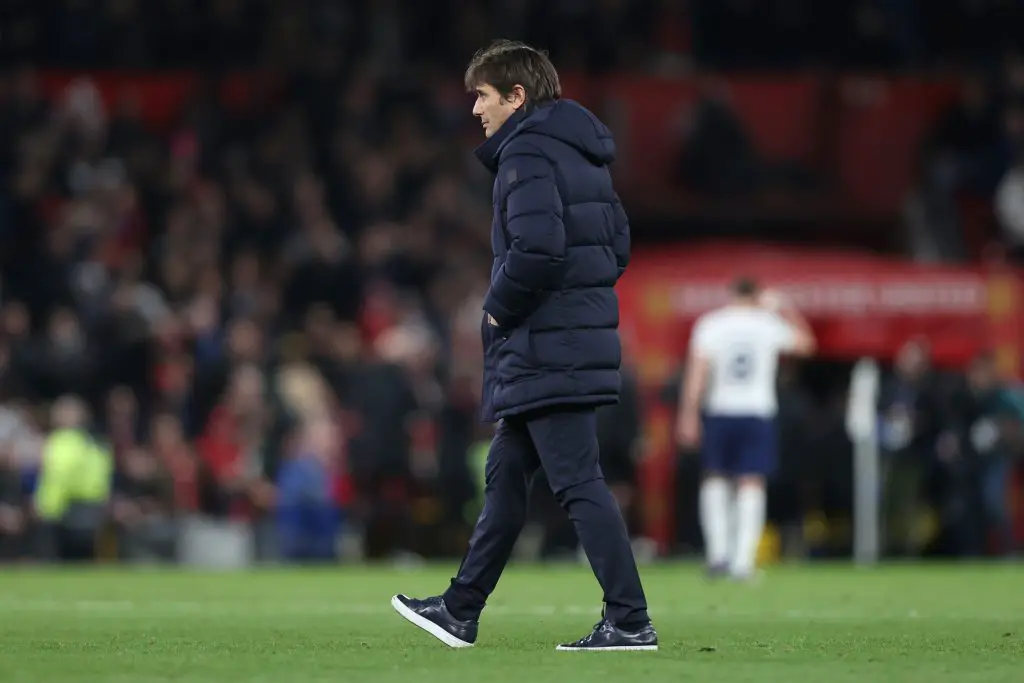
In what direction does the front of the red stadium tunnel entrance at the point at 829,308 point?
toward the camera

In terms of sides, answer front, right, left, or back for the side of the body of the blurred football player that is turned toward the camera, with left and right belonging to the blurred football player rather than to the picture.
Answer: back

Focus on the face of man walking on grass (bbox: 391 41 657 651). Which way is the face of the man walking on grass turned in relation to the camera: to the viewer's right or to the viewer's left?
to the viewer's left

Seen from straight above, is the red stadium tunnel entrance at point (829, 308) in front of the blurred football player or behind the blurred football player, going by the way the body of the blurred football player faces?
in front

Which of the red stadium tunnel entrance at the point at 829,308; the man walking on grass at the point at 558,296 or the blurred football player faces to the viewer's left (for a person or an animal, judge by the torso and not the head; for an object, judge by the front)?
the man walking on grass

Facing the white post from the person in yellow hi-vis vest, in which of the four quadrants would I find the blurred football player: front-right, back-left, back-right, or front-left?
front-right

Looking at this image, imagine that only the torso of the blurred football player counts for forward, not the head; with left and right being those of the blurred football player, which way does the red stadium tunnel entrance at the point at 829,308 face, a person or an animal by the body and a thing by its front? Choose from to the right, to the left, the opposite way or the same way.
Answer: the opposite way

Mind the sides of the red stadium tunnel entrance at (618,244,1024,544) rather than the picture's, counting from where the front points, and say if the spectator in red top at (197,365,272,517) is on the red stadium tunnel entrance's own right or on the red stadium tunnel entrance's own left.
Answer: on the red stadium tunnel entrance's own right

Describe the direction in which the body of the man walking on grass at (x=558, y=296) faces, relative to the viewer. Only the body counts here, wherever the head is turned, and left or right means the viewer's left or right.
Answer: facing to the left of the viewer

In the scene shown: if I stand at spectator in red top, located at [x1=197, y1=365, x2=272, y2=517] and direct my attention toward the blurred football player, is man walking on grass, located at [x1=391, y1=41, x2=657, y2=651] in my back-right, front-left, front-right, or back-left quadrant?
front-right

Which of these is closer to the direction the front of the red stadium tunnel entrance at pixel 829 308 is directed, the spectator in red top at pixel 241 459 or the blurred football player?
the blurred football player

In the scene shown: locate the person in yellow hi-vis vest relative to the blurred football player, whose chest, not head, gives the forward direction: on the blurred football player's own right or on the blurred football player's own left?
on the blurred football player's own left

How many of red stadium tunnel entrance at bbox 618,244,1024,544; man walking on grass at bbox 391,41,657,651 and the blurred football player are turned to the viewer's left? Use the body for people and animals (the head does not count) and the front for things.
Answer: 1

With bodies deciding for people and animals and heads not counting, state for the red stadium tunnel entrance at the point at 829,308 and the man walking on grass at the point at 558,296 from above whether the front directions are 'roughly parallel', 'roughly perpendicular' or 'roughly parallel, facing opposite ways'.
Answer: roughly perpendicular

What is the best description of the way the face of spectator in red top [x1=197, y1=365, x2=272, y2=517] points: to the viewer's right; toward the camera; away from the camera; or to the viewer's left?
toward the camera
